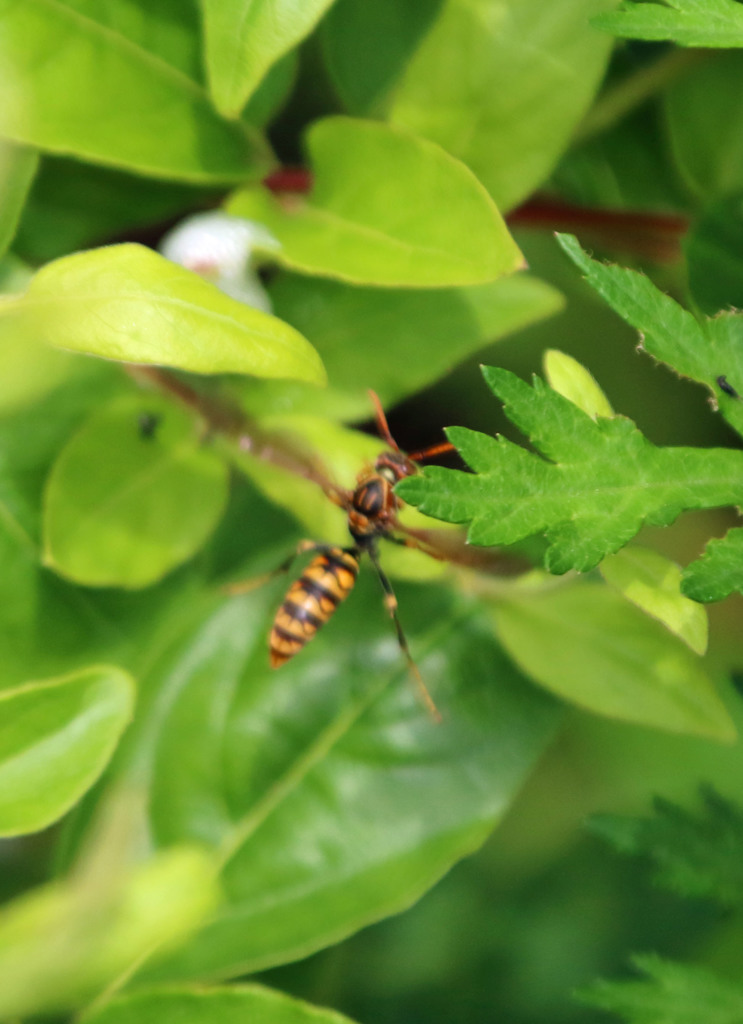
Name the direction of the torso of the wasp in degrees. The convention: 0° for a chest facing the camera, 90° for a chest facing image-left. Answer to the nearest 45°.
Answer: approximately 225°
